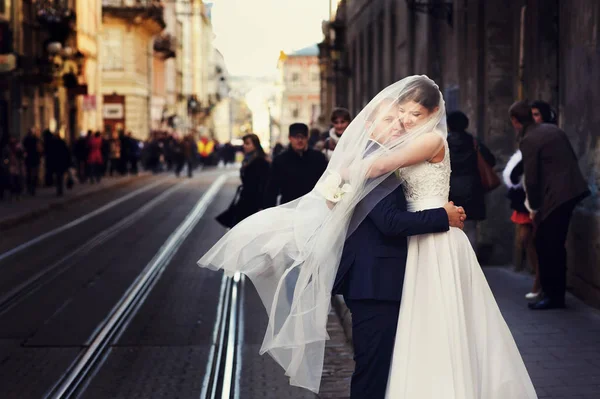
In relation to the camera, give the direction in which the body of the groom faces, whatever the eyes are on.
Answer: to the viewer's right

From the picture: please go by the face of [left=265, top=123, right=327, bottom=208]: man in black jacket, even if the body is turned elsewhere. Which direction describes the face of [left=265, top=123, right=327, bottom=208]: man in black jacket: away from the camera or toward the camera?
toward the camera

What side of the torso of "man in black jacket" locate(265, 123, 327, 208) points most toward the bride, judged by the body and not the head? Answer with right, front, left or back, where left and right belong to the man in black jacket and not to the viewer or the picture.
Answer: front

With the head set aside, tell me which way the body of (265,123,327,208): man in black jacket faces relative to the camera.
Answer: toward the camera

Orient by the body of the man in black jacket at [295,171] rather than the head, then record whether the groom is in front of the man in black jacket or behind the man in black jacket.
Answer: in front

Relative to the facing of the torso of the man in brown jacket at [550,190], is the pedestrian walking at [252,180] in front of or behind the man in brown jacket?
in front

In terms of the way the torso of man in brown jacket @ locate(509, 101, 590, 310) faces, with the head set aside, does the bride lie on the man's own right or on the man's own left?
on the man's own left

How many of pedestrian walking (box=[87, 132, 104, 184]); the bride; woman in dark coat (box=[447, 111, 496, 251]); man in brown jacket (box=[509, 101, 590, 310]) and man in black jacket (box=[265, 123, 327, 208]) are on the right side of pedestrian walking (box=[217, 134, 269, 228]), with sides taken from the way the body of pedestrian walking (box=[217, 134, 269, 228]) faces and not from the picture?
1
